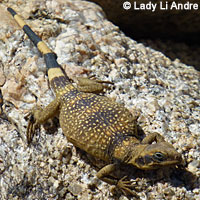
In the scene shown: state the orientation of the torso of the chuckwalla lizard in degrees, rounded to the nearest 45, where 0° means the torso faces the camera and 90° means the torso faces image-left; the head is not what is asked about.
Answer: approximately 315°
